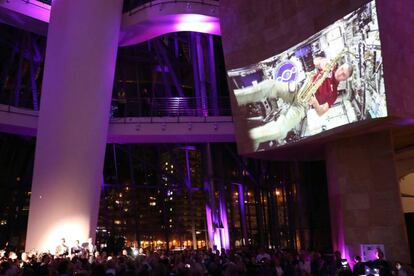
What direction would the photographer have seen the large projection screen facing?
facing the viewer and to the left of the viewer

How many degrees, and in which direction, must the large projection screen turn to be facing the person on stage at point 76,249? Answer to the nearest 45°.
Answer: approximately 45° to its right

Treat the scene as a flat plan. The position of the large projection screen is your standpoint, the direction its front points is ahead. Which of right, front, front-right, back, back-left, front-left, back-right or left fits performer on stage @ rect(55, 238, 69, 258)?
front-right

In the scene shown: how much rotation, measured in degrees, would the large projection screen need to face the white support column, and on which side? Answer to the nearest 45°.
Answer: approximately 45° to its right
